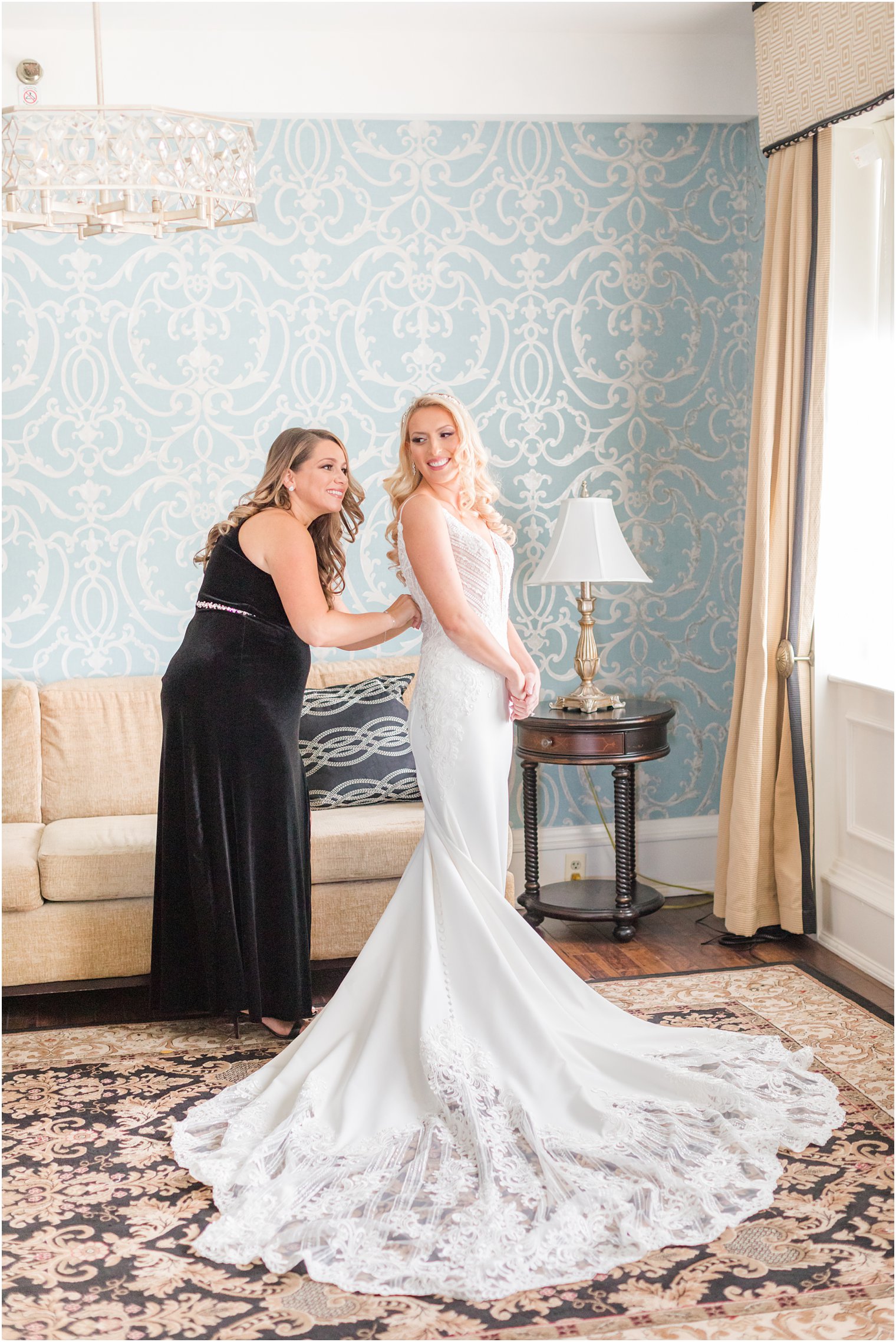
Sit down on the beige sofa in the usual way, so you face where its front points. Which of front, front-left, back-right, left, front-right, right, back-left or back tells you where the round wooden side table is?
left

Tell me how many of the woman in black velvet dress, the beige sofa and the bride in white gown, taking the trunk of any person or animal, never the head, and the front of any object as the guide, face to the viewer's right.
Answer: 2

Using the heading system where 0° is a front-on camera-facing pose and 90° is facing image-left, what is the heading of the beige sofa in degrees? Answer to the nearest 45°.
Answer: approximately 0°

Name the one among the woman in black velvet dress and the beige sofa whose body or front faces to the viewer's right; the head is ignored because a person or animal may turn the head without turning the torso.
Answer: the woman in black velvet dress

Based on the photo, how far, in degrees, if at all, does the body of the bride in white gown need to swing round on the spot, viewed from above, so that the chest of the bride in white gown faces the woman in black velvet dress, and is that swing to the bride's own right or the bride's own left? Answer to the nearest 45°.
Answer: approximately 135° to the bride's own left

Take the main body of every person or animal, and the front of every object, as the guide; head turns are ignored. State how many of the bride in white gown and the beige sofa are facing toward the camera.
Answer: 1

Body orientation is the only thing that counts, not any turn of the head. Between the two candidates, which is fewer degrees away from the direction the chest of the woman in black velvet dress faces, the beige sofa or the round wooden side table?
the round wooden side table

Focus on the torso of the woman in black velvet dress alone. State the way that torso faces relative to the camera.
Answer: to the viewer's right

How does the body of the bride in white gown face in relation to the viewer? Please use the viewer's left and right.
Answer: facing to the right of the viewer

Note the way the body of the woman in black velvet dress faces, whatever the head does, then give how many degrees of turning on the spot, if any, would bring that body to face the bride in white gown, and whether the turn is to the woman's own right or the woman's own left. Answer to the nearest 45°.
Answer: approximately 45° to the woman's own right
